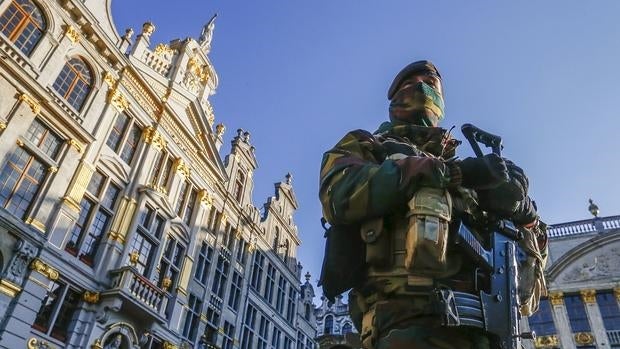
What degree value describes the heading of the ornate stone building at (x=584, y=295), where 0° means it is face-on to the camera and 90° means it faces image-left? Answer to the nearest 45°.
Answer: approximately 0°

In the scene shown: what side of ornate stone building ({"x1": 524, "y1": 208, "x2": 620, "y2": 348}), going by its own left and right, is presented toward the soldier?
front

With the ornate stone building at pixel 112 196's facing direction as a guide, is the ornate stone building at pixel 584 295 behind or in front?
in front

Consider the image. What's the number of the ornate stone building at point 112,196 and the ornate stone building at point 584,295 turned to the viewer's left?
0

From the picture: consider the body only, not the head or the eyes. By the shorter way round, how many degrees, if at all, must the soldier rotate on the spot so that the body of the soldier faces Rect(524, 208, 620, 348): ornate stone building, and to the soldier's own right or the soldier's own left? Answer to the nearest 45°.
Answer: approximately 135° to the soldier's own left

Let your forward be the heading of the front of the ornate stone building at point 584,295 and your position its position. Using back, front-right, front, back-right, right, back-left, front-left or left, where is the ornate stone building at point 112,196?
front-right

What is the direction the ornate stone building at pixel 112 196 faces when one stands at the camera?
facing the viewer and to the right of the viewer

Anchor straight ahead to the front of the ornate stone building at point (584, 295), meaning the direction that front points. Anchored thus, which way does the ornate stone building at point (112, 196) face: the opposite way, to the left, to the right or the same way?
to the left
